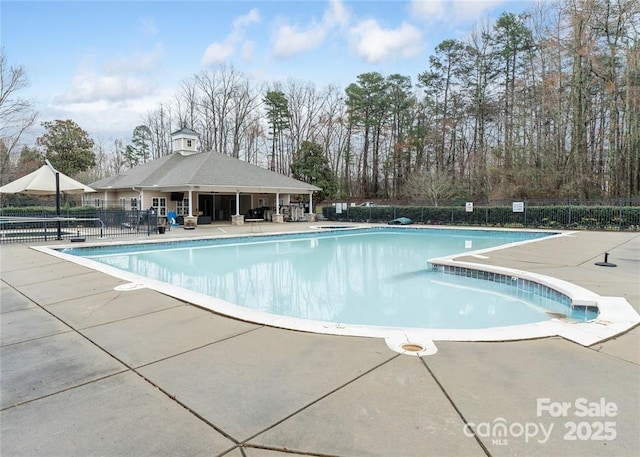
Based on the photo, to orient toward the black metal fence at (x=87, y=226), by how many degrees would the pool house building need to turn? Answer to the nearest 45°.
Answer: approximately 90° to its right

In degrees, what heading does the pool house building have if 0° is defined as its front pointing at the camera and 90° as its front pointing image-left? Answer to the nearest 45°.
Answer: approximately 315°

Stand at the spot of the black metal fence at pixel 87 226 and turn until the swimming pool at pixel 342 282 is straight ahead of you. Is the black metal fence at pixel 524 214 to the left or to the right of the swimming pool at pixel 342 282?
left

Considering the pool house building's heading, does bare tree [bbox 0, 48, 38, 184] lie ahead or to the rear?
to the rear

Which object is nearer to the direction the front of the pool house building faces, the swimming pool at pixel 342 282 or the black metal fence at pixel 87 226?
the swimming pool

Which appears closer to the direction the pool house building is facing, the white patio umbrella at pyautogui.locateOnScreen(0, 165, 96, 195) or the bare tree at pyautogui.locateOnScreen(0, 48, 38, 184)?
the white patio umbrella
